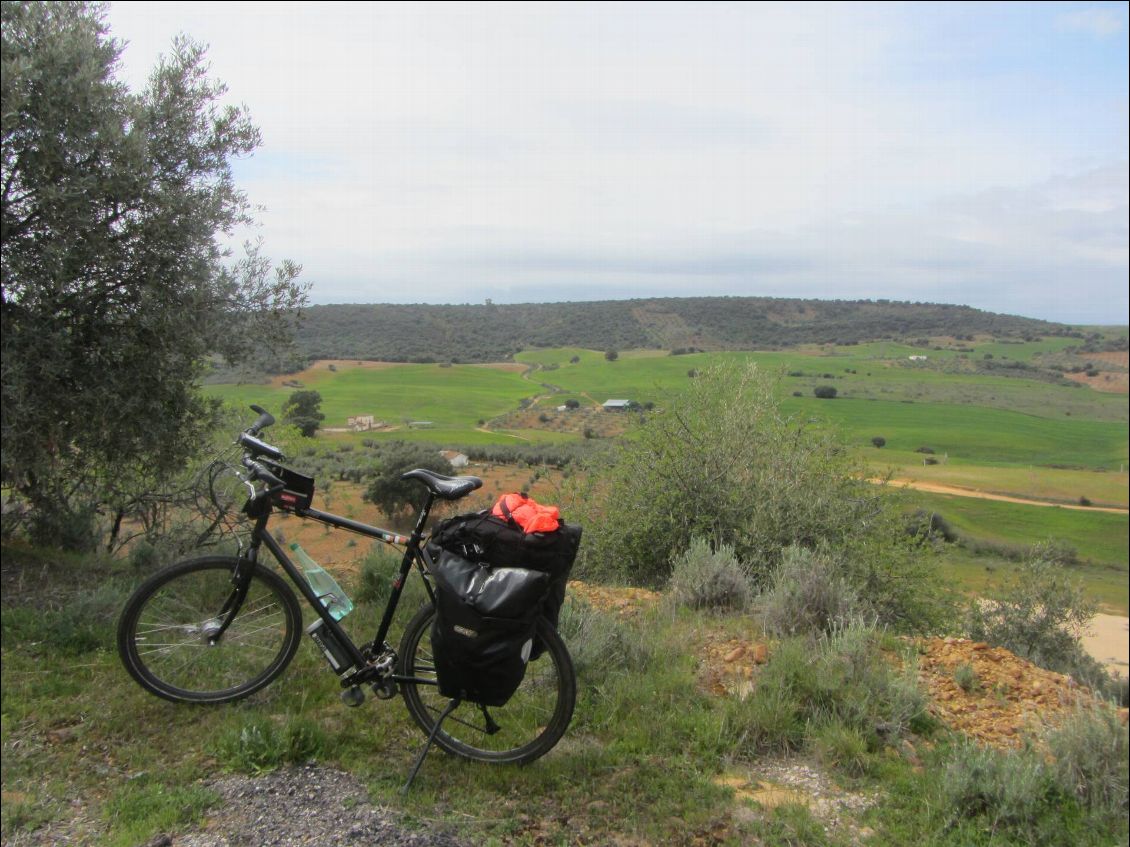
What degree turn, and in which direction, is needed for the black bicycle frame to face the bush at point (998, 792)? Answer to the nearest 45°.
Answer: approximately 135° to its left

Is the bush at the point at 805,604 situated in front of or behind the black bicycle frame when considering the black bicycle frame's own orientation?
behind

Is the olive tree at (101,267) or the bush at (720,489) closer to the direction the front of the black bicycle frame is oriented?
the olive tree

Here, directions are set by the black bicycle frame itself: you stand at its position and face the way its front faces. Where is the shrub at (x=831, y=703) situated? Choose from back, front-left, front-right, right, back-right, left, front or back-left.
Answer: back

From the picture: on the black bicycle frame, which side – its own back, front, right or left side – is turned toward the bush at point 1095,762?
back

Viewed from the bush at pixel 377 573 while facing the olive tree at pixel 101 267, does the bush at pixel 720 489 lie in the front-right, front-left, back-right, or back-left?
back-right

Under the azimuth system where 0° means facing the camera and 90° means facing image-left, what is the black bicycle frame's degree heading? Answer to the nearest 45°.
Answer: approximately 90°

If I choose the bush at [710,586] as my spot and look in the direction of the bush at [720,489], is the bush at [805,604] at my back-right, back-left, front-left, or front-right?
back-right

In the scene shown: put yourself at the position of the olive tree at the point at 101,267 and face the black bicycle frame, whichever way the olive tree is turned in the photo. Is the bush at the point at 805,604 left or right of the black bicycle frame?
left

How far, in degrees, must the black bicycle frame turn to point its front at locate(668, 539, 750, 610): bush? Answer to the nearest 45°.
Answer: approximately 135° to its right
